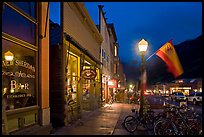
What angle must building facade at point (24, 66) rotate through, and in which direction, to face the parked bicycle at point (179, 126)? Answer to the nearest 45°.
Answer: approximately 45° to its left

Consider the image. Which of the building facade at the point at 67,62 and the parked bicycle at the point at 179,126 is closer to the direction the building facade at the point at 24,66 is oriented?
the parked bicycle

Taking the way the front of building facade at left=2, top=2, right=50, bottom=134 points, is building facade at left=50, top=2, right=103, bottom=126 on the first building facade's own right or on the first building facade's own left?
on the first building facade's own left

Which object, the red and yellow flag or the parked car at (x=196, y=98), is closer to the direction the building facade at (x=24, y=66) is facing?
the red and yellow flag

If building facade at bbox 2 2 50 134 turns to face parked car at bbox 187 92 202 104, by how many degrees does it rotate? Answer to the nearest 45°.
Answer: approximately 90° to its left

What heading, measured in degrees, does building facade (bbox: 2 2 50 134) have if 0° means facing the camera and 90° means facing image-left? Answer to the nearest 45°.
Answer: approximately 315°
